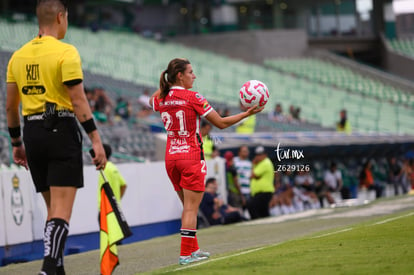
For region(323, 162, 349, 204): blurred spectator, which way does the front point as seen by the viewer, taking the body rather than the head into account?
toward the camera

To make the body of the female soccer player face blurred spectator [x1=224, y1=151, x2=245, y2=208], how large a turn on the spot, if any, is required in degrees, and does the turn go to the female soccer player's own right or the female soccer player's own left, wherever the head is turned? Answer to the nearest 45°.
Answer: approximately 45° to the female soccer player's own left

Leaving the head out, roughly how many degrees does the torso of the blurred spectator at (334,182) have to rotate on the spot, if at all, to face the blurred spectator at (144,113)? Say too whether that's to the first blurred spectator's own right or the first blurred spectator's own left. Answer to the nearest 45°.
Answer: approximately 90° to the first blurred spectator's own right

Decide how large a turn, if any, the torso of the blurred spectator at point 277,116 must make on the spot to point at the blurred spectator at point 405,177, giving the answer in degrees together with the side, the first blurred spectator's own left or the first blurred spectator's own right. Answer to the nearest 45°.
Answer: approximately 45° to the first blurred spectator's own left

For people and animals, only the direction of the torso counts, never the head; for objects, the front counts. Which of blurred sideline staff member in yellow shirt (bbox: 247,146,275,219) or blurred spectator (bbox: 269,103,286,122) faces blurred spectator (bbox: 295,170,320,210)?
blurred spectator (bbox: 269,103,286,122)

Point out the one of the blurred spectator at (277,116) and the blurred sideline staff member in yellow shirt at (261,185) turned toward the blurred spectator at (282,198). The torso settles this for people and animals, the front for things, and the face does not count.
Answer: the blurred spectator at (277,116)

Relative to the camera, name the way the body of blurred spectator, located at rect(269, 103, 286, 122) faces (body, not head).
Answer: toward the camera

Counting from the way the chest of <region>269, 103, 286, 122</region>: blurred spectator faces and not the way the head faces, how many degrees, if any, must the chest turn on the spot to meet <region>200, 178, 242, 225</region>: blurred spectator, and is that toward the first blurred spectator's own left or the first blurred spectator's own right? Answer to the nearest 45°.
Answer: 0° — they already face them

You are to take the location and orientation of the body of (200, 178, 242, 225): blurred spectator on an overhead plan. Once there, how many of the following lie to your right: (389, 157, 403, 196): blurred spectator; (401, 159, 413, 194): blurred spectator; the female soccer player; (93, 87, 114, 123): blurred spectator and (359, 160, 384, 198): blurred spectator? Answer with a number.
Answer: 1

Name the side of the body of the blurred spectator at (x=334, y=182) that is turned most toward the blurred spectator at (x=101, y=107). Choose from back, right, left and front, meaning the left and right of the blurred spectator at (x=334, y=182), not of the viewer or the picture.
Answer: right

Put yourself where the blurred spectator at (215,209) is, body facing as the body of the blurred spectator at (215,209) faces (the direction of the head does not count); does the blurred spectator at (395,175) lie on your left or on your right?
on your left
